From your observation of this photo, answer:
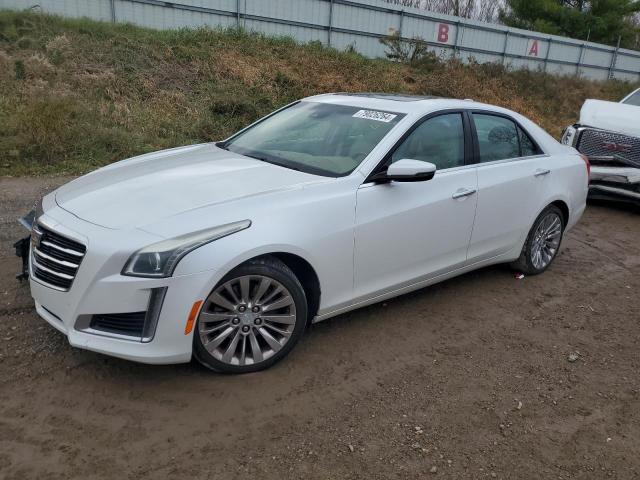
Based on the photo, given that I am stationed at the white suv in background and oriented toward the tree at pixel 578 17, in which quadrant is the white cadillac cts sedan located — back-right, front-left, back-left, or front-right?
back-left

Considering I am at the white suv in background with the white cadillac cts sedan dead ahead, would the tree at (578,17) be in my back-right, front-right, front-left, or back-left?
back-right

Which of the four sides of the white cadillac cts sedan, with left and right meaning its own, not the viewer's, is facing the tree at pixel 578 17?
back

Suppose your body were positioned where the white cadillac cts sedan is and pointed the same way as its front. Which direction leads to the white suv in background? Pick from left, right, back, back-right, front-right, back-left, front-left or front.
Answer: back

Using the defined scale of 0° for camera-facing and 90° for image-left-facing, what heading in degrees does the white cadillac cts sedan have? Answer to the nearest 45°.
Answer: approximately 45°
